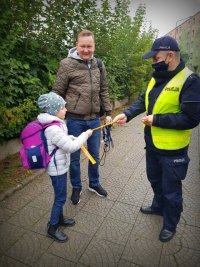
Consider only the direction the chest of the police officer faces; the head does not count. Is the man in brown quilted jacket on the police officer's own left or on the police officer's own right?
on the police officer's own right

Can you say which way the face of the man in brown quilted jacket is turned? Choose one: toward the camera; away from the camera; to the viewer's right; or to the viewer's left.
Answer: toward the camera

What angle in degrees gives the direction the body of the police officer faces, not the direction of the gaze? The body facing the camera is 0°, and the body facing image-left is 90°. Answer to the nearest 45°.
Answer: approximately 45°
